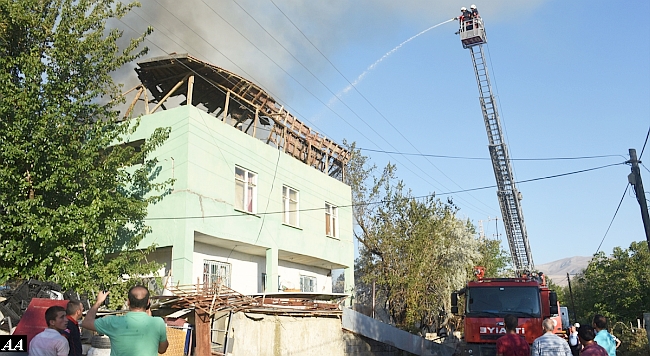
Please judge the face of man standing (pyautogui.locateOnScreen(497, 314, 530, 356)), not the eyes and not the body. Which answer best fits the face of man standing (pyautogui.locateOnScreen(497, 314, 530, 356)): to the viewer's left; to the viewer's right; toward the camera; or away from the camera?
away from the camera

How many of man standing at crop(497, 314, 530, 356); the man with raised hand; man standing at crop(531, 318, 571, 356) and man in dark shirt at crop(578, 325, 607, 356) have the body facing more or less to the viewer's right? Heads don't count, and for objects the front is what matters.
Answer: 0

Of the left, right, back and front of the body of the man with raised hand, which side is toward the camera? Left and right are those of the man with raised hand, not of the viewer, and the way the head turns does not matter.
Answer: back

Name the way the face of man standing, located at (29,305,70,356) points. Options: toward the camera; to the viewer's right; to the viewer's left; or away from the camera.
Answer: to the viewer's right

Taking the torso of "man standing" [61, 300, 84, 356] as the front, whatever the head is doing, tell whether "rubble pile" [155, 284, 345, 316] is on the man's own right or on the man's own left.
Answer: on the man's own left

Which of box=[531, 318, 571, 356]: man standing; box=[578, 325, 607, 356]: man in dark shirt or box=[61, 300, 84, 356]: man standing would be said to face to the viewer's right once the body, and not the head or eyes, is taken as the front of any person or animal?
box=[61, 300, 84, 356]: man standing

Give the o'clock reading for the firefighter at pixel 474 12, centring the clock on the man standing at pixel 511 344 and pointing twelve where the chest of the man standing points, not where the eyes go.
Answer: The firefighter is roughly at 12 o'clock from the man standing.

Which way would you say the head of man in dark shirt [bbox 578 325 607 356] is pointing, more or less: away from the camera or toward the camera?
away from the camera

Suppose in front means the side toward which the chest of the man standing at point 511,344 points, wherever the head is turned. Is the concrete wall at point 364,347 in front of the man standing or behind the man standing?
in front

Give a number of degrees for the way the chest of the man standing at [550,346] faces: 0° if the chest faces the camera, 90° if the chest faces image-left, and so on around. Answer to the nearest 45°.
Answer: approximately 180°

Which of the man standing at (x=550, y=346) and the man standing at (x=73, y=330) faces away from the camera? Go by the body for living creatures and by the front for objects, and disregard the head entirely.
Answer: the man standing at (x=550, y=346)

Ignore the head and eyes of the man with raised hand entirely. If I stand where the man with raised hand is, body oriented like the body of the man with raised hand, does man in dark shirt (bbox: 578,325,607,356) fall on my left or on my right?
on my right

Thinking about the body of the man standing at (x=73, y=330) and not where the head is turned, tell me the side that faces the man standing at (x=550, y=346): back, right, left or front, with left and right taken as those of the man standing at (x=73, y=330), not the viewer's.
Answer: front

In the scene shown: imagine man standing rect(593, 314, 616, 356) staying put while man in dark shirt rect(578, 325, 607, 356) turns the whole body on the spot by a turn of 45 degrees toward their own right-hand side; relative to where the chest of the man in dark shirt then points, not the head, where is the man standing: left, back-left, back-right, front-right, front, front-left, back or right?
front

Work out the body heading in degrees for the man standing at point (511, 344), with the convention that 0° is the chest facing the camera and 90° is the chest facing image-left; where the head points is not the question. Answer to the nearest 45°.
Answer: approximately 180°

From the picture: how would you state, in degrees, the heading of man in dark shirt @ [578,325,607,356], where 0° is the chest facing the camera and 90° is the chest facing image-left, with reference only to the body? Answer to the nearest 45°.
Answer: approximately 135°

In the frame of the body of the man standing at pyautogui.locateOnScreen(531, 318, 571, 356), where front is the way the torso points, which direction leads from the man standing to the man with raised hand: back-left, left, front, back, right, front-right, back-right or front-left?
back-left

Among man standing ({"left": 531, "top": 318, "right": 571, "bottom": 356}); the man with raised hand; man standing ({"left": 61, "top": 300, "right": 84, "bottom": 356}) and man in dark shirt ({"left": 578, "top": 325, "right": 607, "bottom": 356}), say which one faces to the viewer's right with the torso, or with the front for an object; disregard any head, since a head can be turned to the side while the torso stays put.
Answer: man standing ({"left": 61, "top": 300, "right": 84, "bottom": 356})

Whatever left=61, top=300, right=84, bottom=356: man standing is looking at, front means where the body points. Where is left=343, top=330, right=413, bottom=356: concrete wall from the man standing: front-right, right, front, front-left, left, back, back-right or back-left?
front-left
